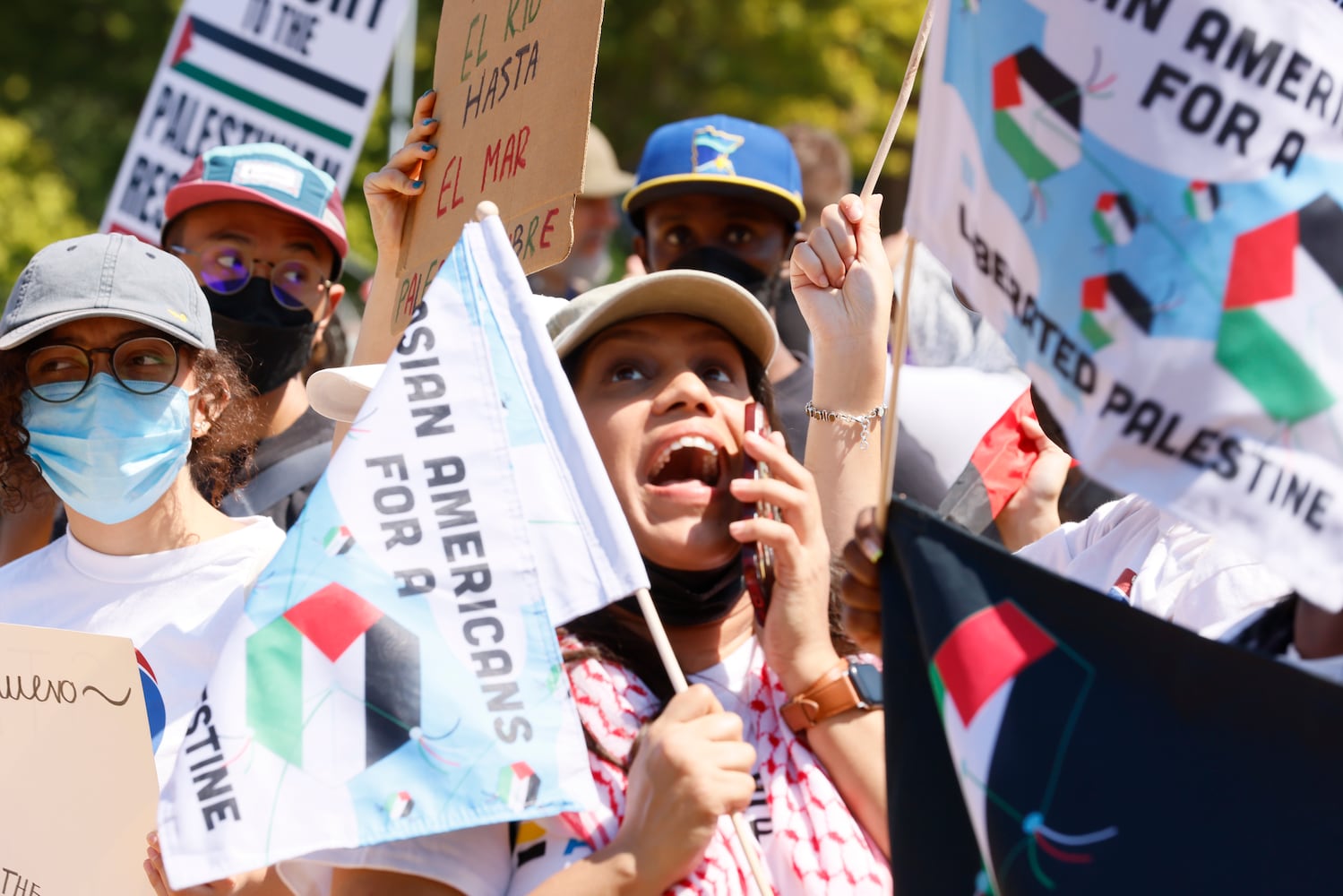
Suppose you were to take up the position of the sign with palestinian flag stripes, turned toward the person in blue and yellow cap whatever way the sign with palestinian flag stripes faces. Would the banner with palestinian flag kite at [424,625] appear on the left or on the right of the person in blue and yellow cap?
right

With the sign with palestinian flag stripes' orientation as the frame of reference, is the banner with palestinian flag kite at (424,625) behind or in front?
in front

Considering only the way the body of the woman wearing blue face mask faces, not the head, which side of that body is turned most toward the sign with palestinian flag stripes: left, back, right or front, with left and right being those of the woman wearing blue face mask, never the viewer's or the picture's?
back

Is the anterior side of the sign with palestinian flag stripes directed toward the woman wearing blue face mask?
yes

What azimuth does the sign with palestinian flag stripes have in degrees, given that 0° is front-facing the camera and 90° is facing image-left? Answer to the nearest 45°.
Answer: approximately 0°

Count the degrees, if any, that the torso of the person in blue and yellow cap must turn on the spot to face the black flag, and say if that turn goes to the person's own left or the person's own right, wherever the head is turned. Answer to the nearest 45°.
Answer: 0° — they already face it

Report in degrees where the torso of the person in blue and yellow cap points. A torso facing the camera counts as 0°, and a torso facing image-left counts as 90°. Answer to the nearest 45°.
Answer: approximately 0°
